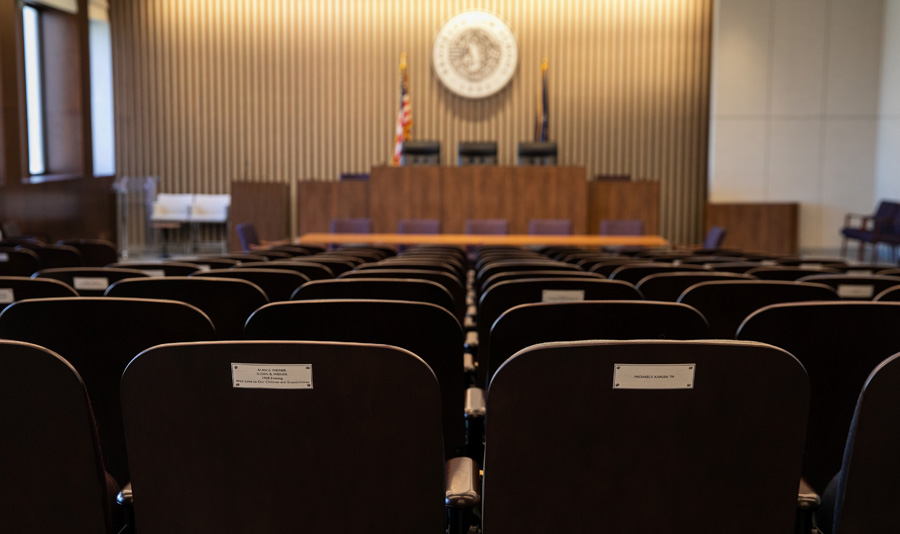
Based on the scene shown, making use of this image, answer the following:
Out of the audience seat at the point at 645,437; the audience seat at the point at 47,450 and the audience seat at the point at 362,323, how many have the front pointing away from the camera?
3

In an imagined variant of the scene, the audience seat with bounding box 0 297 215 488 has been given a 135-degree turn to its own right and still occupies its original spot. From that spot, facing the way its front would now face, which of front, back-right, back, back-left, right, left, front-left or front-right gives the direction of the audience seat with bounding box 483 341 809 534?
front

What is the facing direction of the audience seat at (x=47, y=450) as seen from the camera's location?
facing away from the viewer

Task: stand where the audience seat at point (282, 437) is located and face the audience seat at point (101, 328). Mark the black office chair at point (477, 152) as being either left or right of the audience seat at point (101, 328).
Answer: right

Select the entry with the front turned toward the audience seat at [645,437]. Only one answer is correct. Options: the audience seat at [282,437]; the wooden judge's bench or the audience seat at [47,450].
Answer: the wooden judge's bench

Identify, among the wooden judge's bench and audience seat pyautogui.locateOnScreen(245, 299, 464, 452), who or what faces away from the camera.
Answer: the audience seat

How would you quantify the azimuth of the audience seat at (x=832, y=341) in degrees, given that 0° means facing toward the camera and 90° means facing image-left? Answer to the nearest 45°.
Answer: approximately 180°

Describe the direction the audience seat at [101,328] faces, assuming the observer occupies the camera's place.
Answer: facing away from the viewer

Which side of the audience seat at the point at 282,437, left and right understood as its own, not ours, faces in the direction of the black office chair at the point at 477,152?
front

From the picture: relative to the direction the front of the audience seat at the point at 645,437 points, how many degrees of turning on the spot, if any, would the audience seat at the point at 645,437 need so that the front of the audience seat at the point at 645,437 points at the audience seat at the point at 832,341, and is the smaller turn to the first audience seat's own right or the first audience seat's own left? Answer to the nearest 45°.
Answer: approximately 45° to the first audience seat's own right

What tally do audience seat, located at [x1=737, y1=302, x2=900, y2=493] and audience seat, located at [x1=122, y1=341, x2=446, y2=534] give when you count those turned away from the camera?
2

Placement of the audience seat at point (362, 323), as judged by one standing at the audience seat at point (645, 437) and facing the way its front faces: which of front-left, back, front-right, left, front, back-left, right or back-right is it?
front-left

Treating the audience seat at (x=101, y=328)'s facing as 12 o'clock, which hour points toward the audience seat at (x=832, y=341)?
the audience seat at (x=832, y=341) is roughly at 4 o'clock from the audience seat at (x=101, y=328).

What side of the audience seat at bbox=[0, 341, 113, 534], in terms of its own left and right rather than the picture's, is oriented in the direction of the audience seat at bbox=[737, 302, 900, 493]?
right

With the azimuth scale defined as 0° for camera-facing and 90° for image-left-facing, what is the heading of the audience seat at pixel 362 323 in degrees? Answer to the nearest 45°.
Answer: approximately 180°
